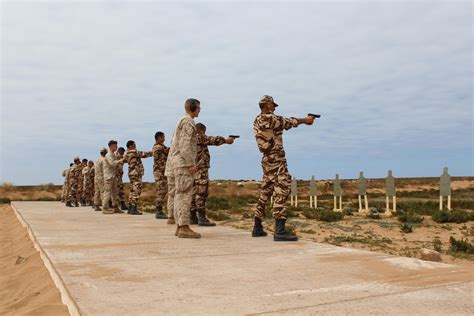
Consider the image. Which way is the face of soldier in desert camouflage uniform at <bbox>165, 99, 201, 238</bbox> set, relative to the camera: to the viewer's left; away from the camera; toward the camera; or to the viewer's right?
to the viewer's right

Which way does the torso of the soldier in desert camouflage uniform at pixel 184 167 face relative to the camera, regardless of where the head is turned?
to the viewer's right

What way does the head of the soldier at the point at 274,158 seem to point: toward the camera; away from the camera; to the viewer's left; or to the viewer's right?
to the viewer's right

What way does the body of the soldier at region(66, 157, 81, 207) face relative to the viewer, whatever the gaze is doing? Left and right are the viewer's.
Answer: facing to the right of the viewer

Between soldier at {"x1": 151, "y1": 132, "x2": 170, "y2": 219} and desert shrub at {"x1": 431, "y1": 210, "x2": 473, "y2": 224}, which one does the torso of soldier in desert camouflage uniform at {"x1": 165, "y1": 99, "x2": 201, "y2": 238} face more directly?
the desert shrub

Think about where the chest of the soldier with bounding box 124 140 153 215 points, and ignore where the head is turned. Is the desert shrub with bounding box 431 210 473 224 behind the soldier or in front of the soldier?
in front

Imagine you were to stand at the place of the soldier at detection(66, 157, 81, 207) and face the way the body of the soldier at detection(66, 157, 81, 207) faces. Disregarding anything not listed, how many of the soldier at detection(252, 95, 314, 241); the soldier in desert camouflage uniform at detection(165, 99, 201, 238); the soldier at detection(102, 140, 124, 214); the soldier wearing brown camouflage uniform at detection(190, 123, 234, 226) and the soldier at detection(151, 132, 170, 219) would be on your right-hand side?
5

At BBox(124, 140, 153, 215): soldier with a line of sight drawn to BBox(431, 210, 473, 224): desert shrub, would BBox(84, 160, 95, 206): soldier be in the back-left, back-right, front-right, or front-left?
back-left

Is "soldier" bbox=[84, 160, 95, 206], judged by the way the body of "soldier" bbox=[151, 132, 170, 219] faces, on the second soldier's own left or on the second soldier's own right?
on the second soldier's own left

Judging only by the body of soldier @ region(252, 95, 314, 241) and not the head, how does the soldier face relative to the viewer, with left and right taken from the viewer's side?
facing to the right of the viewer

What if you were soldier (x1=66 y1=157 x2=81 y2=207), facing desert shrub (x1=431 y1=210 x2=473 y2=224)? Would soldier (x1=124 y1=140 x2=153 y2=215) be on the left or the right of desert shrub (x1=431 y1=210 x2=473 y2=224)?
right

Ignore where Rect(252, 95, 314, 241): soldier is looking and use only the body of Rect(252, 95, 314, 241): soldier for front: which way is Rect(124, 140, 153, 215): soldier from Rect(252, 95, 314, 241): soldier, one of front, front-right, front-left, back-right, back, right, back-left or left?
back-left

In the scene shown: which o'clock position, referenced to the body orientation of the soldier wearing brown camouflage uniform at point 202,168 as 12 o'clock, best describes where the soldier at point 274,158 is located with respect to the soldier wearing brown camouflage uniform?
The soldier is roughly at 2 o'clock from the soldier wearing brown camouflage uniform.

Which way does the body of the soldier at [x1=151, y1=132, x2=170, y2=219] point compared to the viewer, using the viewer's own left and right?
facing to the right of the viewer

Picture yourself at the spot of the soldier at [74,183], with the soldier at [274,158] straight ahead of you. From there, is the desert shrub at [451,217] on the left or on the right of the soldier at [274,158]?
left
